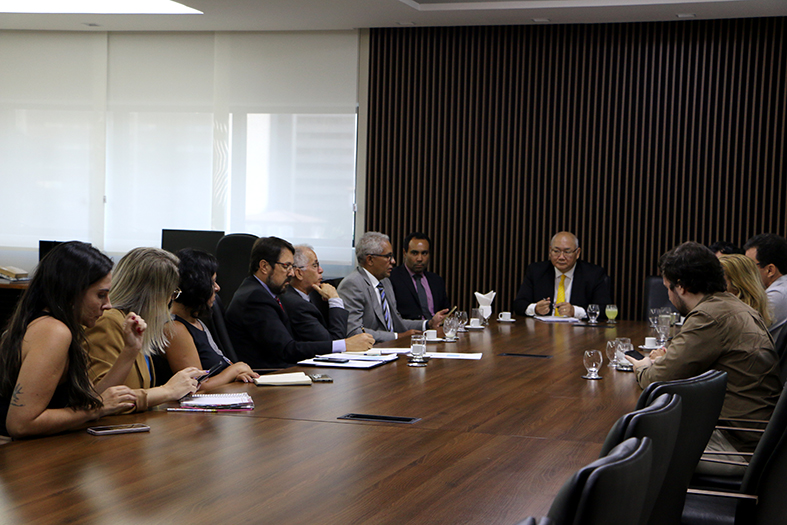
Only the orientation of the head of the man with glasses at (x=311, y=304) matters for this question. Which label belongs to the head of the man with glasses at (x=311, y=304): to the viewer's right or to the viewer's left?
to the viewer's right

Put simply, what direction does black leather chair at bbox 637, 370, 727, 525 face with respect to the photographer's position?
facing to the left of the viewer

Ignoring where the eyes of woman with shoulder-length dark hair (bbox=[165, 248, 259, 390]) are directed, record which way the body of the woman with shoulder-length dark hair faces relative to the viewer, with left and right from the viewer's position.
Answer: facing to the right of the viewer

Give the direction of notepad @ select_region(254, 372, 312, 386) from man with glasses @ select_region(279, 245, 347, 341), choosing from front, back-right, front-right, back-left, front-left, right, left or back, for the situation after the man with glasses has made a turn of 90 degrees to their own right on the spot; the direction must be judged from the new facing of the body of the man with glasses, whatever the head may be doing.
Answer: front

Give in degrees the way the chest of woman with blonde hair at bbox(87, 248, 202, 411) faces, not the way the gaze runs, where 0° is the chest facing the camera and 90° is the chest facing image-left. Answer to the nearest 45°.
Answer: approximately 270°

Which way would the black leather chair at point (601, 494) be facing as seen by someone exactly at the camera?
facing to the left of the viewer

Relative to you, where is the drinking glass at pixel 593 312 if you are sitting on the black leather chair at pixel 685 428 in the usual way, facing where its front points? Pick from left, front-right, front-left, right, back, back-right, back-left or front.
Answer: right

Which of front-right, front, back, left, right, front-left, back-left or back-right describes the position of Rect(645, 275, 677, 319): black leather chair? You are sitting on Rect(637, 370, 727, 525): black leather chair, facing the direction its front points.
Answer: right

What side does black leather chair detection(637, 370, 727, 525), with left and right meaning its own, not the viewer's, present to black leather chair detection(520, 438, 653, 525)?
left

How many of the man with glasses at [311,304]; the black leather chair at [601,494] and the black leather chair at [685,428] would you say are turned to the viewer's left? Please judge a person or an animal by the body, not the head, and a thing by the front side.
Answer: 2

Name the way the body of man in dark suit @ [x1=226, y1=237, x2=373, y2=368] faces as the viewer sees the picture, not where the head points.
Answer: to the viewer's right

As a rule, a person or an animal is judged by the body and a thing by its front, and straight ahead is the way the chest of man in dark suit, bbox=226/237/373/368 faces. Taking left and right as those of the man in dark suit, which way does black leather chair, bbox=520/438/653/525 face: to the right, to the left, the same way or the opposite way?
the opposite way

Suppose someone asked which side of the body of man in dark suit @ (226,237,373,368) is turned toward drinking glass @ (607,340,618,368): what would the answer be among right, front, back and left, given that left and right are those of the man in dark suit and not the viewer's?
front

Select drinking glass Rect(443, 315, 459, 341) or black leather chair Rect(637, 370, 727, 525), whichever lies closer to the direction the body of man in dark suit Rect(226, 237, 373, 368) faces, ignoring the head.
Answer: the drinking glass

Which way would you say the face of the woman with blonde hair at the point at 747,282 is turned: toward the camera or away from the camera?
away from the camera

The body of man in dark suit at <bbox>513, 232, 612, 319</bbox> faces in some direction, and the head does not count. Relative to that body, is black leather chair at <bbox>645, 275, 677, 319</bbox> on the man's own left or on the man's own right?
on the man's own left

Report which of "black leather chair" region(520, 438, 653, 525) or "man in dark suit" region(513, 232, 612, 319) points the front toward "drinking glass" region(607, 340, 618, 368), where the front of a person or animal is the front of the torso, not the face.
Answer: the man in dark suit

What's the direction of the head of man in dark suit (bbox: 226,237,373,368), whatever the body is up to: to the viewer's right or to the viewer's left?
to the viewer's right

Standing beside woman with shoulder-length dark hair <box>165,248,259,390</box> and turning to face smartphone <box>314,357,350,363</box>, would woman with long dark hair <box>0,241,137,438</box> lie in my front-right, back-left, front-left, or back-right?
back-right
